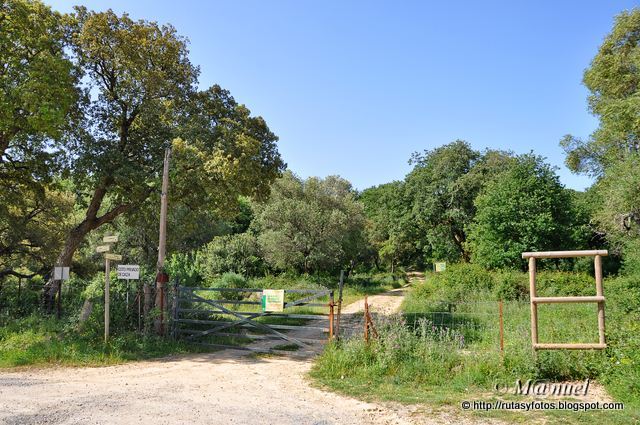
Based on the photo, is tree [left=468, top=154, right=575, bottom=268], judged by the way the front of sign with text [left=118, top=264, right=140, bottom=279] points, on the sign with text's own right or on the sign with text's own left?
on the sign with text's own left

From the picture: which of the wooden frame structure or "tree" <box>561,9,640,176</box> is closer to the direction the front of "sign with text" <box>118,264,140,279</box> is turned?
the wooden frame structure

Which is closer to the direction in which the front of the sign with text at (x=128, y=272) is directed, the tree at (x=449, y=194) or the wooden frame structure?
the wooden frame structure

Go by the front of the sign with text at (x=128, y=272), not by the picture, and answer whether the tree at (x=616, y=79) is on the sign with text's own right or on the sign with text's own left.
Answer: on the sign with text's own left

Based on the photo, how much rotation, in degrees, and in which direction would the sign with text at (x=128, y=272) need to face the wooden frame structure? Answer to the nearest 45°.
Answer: approximately 45° to its left

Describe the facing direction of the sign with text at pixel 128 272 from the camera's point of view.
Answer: facing the viewer

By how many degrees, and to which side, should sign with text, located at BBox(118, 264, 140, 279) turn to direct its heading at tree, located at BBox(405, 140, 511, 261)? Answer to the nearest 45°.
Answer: approximately 135° to its left

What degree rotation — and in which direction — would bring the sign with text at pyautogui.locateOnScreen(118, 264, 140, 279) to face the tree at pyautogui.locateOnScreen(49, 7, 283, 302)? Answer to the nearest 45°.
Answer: approximately 180°
